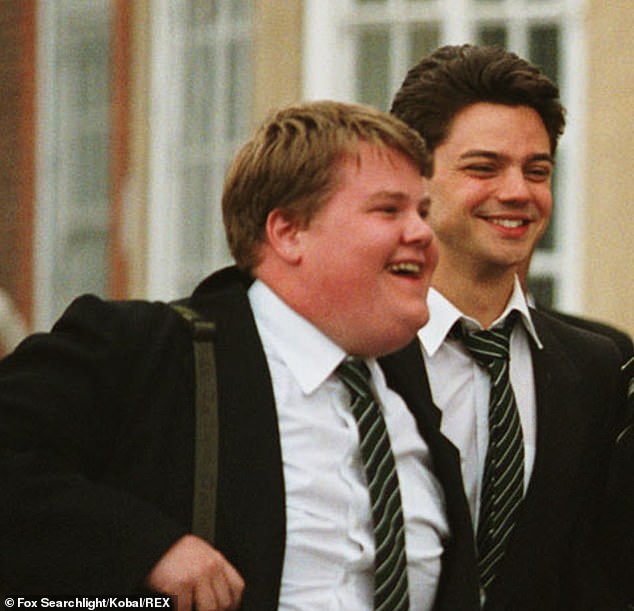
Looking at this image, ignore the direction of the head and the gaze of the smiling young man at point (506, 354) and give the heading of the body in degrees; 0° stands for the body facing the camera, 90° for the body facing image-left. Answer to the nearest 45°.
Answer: approximately 0°

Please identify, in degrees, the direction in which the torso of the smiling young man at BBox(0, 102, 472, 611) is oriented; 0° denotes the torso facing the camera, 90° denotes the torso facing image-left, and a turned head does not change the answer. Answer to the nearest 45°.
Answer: approximately 315°
